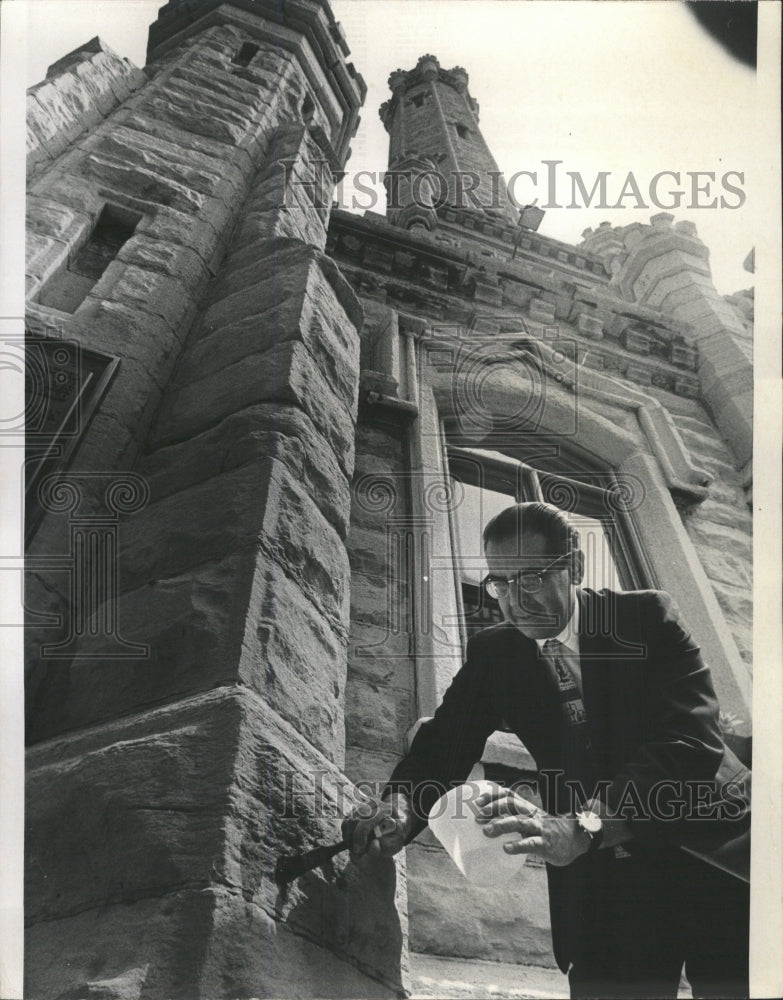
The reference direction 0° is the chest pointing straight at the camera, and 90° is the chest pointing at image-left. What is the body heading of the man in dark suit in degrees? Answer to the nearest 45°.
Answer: approximately 45°
